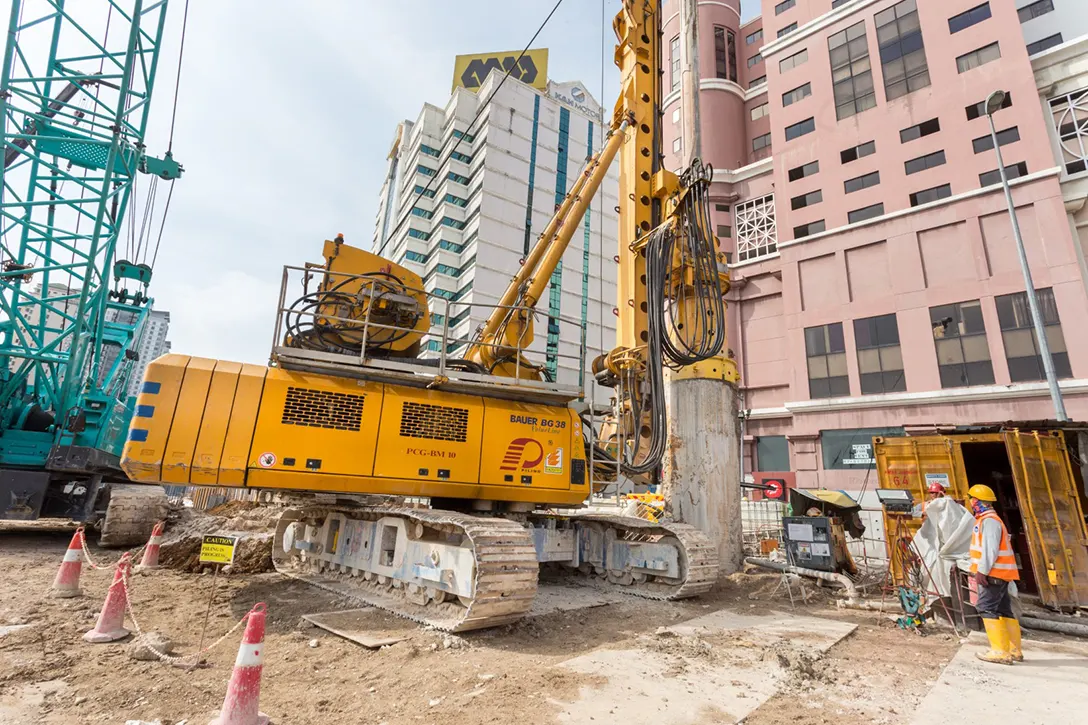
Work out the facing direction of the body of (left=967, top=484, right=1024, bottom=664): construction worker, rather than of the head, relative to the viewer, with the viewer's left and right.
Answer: facing to the left of the viewer

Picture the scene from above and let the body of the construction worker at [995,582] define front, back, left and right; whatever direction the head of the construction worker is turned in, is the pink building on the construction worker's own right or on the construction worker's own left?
on the construction worker's own right

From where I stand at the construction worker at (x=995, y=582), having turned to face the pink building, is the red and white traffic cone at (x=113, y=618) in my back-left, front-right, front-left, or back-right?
back-left

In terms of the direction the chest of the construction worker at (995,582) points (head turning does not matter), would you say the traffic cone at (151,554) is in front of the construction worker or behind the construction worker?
in front

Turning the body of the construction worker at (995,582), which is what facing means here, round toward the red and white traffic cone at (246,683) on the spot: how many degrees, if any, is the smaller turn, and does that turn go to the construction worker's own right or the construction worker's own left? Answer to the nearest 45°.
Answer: approximately 45° to the construction worker's own left

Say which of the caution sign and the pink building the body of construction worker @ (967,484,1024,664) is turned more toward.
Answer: the caution sign

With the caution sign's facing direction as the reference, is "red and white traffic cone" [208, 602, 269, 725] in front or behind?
in front

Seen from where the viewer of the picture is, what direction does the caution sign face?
facing the viewer

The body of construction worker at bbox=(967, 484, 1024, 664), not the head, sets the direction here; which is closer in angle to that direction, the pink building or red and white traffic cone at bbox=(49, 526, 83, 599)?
the red and white traffic cone

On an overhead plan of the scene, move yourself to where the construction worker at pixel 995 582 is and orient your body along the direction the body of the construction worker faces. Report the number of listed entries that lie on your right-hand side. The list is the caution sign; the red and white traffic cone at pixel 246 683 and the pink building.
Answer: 1

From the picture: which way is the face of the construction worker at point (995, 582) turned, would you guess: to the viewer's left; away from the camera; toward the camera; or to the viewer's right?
to the viewer's left

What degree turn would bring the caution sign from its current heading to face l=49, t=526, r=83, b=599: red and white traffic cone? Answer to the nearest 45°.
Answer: approximately 135° to its right

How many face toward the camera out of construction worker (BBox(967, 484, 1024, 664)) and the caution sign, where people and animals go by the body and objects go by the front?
1

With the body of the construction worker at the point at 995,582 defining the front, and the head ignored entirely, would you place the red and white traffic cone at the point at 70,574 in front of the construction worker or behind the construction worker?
in front
